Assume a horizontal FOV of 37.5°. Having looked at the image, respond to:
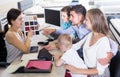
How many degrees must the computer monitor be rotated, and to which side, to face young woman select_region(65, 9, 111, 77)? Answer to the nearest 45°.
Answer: approximately 45° to its left

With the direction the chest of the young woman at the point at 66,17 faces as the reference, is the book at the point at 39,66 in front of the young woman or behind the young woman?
in front

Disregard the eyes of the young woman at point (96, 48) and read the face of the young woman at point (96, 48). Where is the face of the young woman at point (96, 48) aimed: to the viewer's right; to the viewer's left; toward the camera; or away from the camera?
to the viewer's left

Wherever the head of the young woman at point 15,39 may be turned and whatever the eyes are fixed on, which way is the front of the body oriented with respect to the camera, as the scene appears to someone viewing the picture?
to the viewer's right

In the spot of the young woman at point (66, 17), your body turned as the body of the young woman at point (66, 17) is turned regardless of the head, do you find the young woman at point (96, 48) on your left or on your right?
on your left

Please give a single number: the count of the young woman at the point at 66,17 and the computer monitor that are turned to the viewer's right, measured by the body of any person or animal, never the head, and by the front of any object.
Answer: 0

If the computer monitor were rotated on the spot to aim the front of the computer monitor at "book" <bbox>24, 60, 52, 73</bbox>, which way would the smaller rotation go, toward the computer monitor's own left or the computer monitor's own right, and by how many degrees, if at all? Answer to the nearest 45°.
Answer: approximately 45° to the computer monitor's own left

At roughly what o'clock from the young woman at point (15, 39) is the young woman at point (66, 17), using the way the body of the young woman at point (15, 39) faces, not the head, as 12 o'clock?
the young woman at point (66, 17) is roughly at 11 o'clock from the young woman at point (15, 39).

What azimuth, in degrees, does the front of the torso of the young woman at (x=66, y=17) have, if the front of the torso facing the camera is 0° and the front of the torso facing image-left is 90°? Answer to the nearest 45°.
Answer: approximately 45°

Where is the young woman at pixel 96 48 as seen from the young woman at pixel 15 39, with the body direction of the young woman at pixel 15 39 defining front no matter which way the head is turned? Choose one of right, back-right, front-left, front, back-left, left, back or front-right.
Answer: front-right
